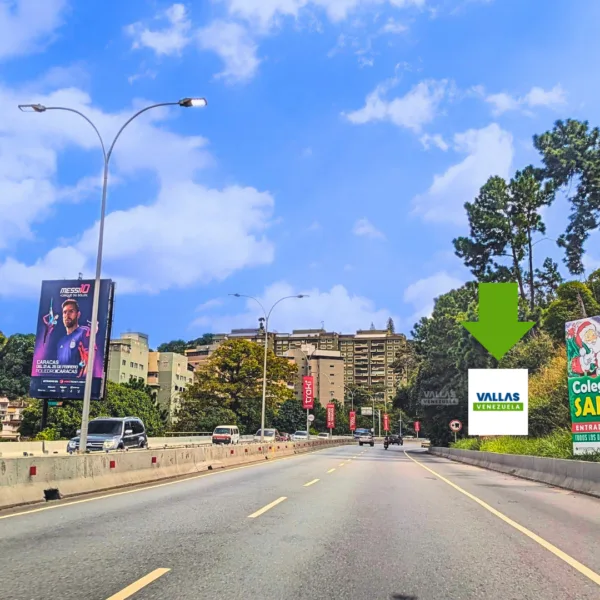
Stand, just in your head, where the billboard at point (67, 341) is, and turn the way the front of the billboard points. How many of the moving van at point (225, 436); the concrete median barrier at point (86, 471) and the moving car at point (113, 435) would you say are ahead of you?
2

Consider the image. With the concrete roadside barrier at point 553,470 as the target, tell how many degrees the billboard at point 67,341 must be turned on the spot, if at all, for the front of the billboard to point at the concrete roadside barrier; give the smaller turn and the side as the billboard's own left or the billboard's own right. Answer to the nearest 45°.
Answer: approximately 45° to the billboard's own left

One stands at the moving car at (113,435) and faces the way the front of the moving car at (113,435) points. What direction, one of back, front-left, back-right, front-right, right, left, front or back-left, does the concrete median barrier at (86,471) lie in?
front-left

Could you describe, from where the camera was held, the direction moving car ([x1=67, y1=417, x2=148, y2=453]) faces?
facing the viewer and to the left of the viewer

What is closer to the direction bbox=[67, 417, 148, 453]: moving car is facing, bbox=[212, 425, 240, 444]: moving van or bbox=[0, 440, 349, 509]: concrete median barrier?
the concrete median barrier

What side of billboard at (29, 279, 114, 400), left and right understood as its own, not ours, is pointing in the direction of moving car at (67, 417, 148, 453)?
front

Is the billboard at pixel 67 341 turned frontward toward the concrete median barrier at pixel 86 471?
yes

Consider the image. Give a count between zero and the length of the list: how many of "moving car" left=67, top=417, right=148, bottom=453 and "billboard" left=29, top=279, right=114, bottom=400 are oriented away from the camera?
0

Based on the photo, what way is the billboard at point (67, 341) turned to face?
toward the camera

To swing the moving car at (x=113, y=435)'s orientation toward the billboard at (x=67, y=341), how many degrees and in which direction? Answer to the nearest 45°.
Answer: approximately 135° to its right
